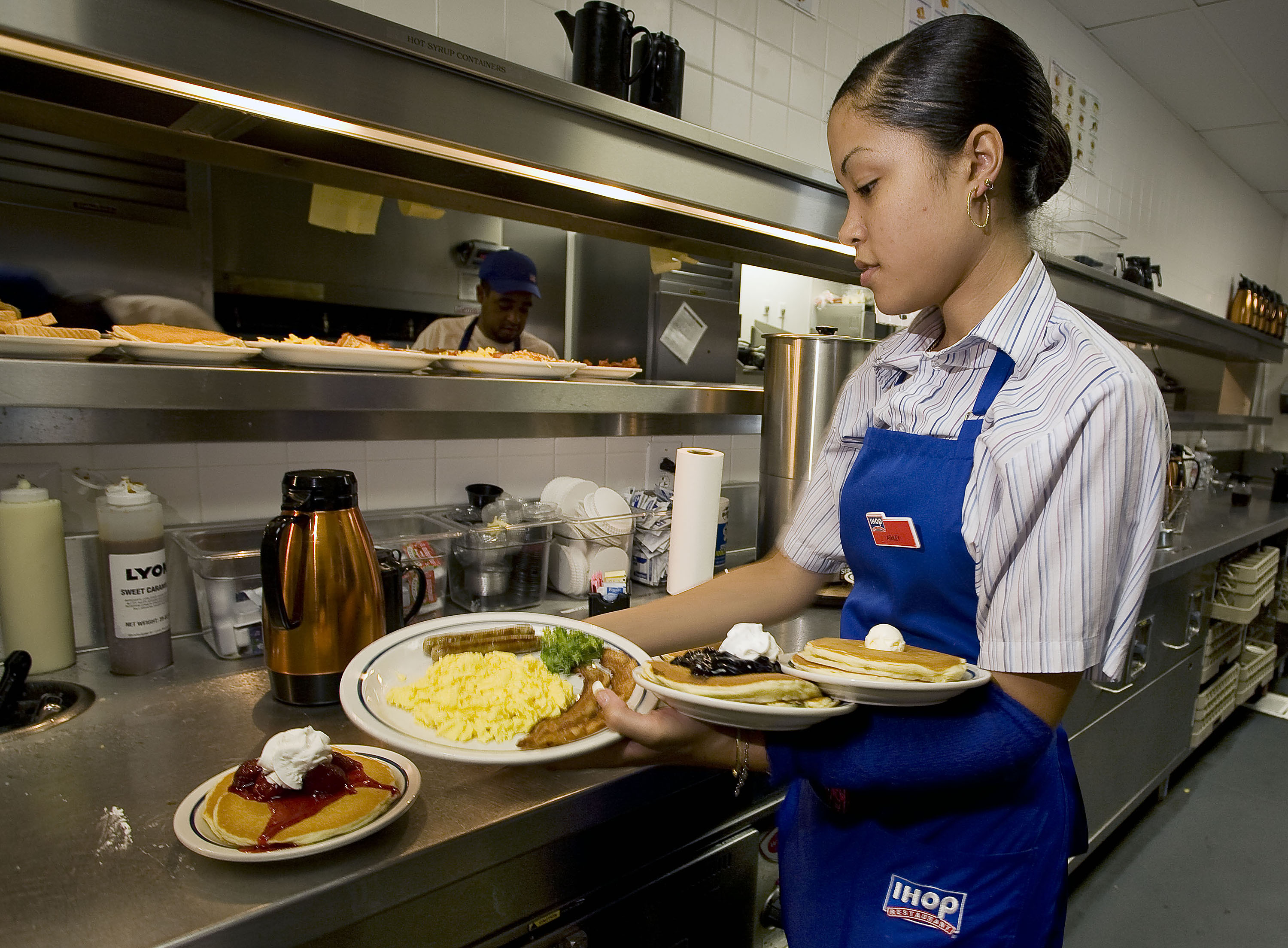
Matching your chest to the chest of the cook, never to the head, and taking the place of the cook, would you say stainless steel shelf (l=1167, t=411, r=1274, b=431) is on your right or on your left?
on your left

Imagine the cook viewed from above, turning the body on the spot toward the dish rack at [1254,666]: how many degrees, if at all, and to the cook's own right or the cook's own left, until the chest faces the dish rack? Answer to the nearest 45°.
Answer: approximately 45° to the cook's own left

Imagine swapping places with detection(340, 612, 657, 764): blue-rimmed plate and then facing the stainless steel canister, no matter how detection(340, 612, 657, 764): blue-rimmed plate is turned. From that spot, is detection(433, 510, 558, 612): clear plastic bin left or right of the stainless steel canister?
left

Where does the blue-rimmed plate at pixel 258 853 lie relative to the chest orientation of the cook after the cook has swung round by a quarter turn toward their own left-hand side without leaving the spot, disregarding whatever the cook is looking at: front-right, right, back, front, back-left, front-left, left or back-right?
back-right

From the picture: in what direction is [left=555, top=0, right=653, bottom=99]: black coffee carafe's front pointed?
to the viewer's left

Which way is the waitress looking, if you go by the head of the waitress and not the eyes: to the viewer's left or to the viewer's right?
to the viewer's left

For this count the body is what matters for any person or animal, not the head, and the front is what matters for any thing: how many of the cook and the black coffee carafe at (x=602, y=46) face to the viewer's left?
1

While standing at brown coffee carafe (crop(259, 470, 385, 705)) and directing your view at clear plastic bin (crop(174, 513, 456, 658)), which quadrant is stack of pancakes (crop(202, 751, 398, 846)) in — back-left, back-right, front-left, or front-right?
back-left

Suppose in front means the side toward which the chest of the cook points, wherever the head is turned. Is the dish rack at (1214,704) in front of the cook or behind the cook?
in front

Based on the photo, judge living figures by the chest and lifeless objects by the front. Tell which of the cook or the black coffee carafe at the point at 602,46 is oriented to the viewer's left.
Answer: the black coffee carafe

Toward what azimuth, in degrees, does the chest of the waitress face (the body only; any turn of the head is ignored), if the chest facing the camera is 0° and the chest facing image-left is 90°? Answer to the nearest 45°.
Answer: approximately 45°

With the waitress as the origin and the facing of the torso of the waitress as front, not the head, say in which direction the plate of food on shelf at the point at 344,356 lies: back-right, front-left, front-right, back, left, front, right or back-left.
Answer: front-right

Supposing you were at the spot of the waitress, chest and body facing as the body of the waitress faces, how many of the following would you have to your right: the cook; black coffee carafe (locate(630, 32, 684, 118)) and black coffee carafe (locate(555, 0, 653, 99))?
3
